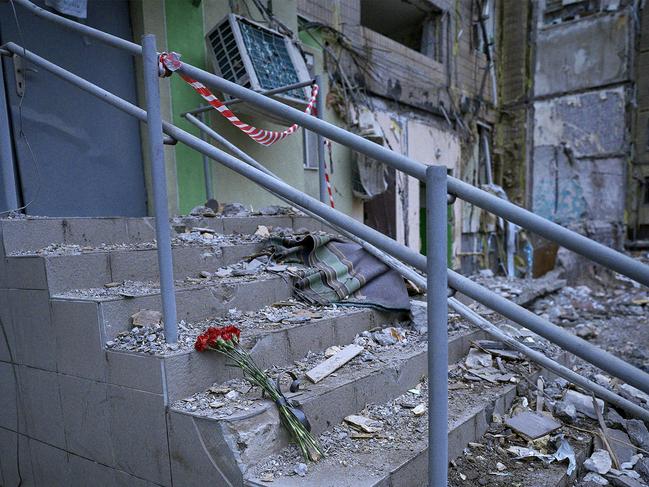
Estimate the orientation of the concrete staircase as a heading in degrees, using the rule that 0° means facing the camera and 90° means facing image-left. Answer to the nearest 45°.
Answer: approximately 315°

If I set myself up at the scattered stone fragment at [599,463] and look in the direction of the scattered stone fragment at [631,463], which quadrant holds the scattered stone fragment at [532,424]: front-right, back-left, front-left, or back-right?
back-left

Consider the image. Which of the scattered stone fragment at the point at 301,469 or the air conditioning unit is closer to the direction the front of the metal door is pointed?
the scattered stone fragment

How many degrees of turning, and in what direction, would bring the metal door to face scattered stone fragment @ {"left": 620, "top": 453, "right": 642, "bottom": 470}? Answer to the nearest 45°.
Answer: approximately 45° to its left

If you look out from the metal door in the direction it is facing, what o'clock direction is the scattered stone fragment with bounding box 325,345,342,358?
The scattered stone fragment is roughly at 11 o'clock from the metal door.

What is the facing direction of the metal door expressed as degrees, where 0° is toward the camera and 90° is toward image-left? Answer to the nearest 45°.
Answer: approximately 0°

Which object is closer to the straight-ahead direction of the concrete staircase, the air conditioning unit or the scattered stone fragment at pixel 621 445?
the scattered stone fragment
